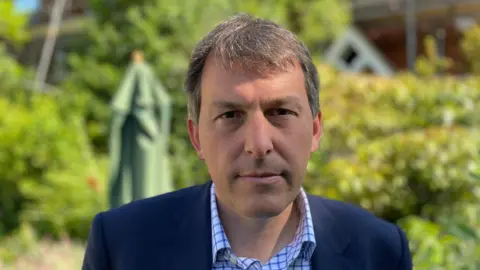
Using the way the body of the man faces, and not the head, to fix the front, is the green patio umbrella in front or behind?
behind

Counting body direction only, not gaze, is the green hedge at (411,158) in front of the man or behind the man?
behind

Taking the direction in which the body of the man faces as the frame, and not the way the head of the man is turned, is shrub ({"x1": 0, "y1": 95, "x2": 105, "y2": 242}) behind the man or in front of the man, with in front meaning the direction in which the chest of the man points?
behind

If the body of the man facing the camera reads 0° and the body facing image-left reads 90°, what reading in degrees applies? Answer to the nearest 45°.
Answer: approximately 0°
